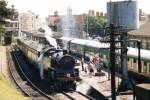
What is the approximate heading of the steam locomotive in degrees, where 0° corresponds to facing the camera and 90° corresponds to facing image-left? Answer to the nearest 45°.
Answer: approximately 315°
